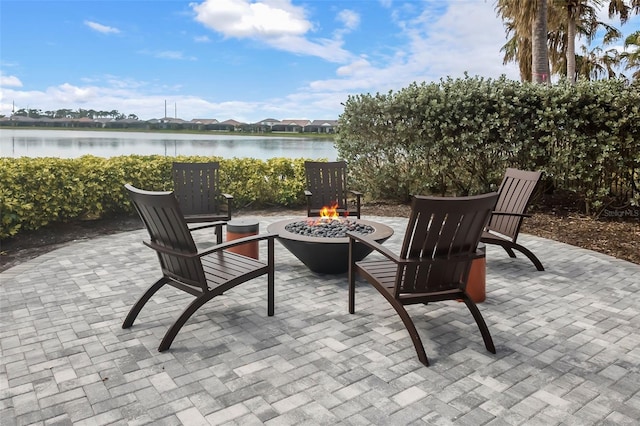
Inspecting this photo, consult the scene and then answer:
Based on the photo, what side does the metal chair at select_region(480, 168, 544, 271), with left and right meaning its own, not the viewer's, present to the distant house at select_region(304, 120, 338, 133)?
right

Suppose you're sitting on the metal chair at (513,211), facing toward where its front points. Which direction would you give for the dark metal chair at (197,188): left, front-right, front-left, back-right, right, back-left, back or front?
front-right

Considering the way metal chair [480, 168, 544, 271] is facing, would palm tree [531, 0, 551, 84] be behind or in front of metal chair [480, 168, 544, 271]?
behind

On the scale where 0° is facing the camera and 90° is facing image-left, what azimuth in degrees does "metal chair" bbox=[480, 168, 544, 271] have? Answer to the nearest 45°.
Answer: approximately 45°

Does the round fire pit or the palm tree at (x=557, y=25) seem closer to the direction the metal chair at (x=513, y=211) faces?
the round fire pit

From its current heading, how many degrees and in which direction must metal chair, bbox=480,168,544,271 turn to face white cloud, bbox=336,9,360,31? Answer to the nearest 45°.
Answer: approximately 90° to its right

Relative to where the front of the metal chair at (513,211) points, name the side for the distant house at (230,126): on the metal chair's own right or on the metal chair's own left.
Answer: on the metal chair's own right

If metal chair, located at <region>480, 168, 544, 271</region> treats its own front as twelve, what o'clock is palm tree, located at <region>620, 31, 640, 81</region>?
The palm tree is roughly at 5 o'clock from the metal chair.

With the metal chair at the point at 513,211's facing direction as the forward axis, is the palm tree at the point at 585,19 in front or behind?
behind

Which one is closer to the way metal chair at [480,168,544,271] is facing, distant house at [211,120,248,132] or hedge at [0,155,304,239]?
the hedge
